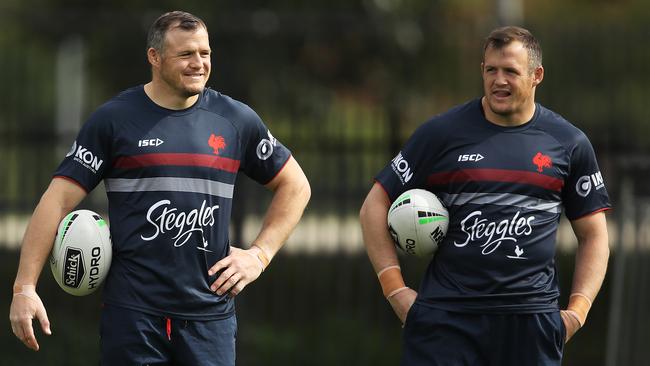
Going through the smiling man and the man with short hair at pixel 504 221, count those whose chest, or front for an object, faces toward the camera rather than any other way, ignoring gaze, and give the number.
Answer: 2

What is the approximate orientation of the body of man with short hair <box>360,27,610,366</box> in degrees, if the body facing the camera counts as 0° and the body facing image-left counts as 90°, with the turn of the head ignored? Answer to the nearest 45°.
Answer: approximately 0°

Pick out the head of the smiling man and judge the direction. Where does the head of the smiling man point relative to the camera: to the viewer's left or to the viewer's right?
to the viewer's right

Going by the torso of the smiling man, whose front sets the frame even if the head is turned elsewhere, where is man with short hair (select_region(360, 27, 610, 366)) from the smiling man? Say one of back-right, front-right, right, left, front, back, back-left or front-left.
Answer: left

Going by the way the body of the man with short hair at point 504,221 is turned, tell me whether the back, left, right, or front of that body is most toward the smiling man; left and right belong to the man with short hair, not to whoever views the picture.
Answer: right

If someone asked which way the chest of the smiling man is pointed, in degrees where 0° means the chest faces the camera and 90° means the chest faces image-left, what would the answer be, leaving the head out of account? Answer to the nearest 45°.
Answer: approximately 0°
